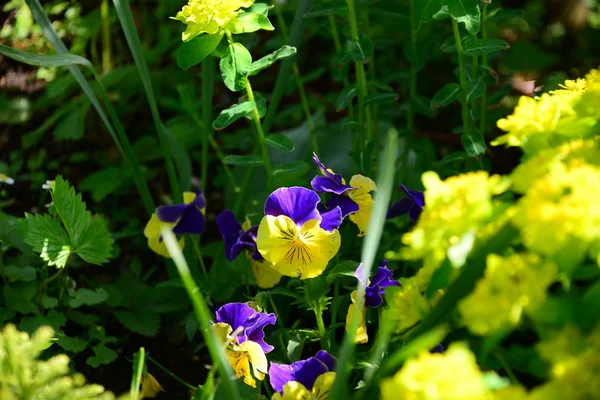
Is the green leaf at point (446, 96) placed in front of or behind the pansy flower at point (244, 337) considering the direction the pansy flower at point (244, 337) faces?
behind

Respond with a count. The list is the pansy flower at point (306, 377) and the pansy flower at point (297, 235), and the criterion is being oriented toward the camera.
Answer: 2

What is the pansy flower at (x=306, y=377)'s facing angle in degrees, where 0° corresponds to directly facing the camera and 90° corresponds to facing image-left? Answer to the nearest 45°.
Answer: approximately 0°

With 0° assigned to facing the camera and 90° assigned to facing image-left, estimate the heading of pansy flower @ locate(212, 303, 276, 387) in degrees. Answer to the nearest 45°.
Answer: approximately 45°

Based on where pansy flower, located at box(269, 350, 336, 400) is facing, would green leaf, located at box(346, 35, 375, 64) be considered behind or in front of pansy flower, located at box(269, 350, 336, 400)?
behind
